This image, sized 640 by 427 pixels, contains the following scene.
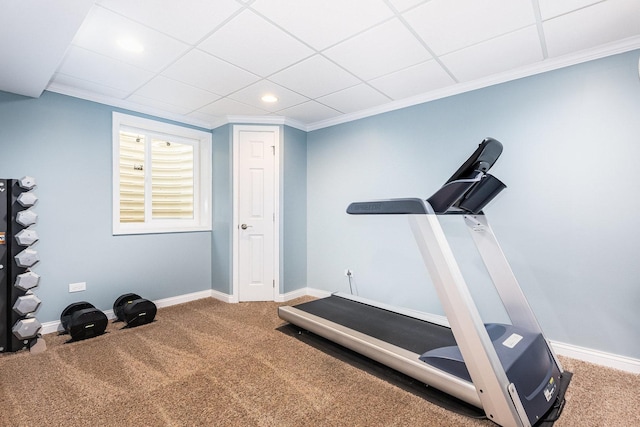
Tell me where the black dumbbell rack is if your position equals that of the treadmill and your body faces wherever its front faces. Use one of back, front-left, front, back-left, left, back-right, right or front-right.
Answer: back-right

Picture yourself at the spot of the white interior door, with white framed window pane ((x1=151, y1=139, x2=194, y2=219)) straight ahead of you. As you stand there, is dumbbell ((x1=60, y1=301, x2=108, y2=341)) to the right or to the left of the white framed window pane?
left

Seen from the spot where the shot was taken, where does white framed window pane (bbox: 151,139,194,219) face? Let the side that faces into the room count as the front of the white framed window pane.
facing the viewer and to the right of the viewer

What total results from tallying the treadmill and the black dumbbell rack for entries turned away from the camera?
0

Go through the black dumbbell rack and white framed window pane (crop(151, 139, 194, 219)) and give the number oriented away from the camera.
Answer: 0

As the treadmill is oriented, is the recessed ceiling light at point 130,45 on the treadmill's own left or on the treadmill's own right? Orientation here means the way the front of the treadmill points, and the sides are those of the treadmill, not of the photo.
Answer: on the treadmill's own right

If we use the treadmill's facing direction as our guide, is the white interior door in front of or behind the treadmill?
behind

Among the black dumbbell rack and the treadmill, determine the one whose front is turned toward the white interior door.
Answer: the black dumbbell rack

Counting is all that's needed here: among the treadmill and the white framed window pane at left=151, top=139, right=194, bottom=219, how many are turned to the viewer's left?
0

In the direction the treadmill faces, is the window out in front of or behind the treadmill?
behind

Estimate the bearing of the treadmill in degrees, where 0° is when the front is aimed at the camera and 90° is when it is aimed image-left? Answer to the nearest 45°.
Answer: approximately 315°

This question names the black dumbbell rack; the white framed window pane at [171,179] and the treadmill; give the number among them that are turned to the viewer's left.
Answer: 0
